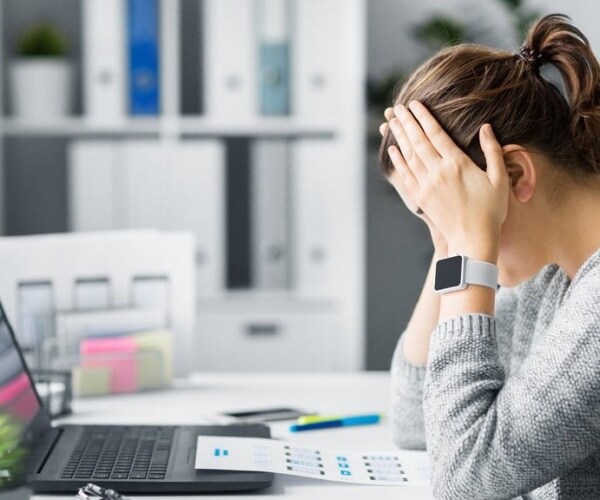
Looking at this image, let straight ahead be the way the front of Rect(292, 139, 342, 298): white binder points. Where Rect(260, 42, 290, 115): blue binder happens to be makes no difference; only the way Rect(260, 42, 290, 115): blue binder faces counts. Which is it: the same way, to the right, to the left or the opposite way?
the same way

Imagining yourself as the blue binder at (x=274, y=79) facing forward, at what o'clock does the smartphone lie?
The smartphone is roughly at 12 o'clock from the blue binder.

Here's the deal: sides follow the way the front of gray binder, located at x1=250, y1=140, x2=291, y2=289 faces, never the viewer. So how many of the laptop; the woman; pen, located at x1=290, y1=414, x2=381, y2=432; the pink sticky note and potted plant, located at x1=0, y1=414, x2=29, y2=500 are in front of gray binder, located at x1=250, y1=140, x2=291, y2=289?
5

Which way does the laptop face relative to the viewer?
to the viewer's right

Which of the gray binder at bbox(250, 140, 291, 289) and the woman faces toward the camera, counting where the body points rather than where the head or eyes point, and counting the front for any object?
the gray binder

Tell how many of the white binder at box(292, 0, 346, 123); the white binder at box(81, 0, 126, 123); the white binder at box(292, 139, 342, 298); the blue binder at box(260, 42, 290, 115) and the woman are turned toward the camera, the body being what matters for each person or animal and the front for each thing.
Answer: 4

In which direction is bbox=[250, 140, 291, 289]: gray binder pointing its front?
toward the camera

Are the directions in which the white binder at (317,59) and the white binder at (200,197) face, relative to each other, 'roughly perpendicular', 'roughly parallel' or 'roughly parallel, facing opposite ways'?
roughly parallel

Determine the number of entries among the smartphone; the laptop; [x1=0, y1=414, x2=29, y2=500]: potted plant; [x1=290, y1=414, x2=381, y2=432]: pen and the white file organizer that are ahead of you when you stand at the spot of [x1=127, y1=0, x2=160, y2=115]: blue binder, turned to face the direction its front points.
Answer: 5

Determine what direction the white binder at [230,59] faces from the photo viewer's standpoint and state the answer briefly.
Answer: facing the viewer

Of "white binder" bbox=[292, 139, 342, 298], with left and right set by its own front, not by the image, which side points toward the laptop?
front

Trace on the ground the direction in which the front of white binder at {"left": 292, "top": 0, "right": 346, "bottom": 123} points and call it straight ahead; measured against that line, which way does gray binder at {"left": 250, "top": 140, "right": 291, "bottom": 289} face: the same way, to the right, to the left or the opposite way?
the same way

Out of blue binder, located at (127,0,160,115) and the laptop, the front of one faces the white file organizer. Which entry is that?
the blue binder

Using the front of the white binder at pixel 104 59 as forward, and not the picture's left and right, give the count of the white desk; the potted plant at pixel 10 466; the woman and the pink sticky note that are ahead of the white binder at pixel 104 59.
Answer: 4

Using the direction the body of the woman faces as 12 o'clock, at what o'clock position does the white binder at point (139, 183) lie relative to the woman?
The white binder is roughly at 2 o'clock from the woman.

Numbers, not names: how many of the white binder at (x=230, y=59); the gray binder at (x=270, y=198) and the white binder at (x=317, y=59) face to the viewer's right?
0
